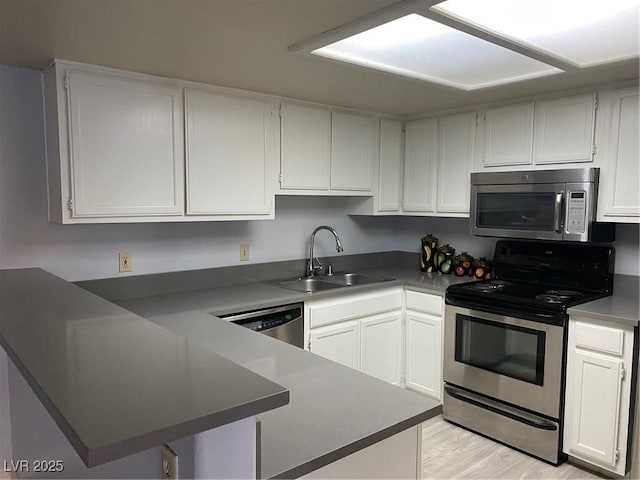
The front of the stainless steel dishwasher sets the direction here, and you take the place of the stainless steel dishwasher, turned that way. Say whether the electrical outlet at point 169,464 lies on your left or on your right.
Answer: on your right

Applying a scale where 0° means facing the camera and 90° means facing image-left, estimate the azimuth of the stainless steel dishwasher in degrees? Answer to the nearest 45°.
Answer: approximately 315°

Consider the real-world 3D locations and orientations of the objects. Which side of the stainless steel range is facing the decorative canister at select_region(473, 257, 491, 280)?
right

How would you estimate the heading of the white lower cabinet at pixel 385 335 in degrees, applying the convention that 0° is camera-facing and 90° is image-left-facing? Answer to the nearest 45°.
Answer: approximately 315°

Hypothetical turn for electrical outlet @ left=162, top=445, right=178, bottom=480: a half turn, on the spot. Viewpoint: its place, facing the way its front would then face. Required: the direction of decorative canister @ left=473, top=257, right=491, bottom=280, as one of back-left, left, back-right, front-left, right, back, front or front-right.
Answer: front

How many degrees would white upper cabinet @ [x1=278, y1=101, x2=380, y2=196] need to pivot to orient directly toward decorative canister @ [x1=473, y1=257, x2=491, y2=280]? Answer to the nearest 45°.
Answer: approximately 45° to its left

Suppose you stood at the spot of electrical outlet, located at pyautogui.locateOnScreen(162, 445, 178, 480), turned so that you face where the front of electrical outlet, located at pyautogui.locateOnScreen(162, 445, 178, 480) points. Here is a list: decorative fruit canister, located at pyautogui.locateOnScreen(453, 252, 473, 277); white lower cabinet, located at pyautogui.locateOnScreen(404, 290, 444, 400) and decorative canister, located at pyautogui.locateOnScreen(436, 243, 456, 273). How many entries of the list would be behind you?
3

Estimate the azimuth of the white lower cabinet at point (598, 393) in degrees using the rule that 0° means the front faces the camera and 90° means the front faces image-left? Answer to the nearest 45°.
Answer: approximately 45°

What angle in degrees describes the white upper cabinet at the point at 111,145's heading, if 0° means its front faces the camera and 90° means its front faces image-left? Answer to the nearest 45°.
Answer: approximately 315°

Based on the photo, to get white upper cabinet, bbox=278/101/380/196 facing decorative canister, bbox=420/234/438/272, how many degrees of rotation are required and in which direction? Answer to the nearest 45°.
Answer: approximately 90° to its left
